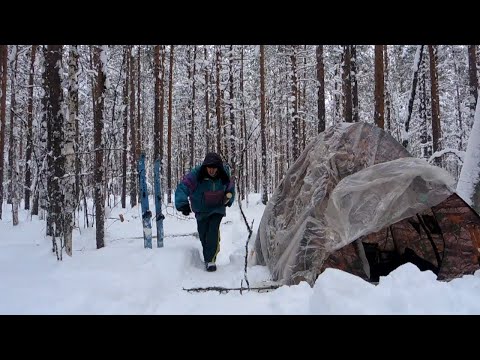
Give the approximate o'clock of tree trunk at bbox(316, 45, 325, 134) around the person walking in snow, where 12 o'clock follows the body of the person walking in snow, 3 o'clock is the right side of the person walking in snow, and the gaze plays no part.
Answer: The tree trunk is roughly at 7 o'clock from the person walking in snow.

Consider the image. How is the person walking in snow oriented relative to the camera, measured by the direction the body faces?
toward the camera

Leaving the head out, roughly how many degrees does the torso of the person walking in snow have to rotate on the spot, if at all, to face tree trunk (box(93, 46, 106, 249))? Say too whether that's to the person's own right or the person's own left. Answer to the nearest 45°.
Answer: approximately 135° to the person's own right

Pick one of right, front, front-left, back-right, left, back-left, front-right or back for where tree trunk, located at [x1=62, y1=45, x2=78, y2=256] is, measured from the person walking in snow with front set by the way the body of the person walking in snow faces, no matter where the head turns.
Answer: right

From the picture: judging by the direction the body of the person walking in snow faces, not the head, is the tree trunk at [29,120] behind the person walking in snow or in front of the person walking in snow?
behind

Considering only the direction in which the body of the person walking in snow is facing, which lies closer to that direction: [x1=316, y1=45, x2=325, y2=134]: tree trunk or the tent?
the tent

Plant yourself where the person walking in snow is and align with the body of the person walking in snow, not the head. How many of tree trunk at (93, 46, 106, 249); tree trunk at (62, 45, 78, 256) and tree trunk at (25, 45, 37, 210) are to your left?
0

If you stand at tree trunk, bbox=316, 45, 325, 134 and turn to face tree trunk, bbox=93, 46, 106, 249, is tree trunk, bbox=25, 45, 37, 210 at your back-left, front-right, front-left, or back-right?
front-right

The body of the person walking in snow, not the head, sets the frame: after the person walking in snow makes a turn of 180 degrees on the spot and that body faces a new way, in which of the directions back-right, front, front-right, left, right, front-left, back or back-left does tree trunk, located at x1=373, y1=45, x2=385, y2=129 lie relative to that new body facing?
front-right

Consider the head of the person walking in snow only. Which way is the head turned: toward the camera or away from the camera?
toward the camera

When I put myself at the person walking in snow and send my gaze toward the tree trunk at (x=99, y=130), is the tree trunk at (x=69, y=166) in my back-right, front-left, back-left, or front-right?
front-left

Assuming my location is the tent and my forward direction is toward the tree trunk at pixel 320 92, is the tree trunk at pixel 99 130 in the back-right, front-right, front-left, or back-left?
front-left

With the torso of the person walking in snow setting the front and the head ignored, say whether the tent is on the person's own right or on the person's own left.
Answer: on the person's own left
